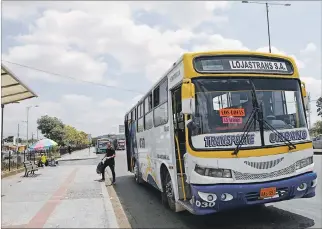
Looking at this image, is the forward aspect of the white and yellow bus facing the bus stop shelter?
no

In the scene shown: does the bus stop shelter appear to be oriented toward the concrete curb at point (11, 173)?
no

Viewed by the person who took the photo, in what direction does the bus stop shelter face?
facing to the right of the viewer

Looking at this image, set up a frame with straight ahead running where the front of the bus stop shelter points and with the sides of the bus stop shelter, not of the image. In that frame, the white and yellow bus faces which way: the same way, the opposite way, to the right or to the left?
to the right

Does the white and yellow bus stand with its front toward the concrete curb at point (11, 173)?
no

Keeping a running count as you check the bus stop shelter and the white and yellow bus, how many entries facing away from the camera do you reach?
0

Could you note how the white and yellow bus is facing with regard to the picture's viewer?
facing the viewer and to the right of the viewer
